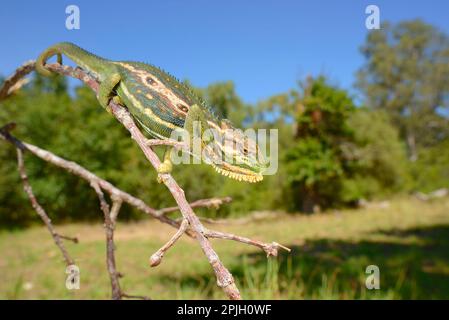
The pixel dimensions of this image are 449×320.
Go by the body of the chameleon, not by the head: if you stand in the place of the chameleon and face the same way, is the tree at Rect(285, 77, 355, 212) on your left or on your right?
on your left

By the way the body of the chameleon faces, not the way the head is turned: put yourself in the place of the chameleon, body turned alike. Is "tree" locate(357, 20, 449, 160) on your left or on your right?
on your left

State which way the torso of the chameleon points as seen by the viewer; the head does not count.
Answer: to the viewer's right

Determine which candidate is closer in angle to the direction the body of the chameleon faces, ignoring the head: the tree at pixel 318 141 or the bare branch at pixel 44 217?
the tree
